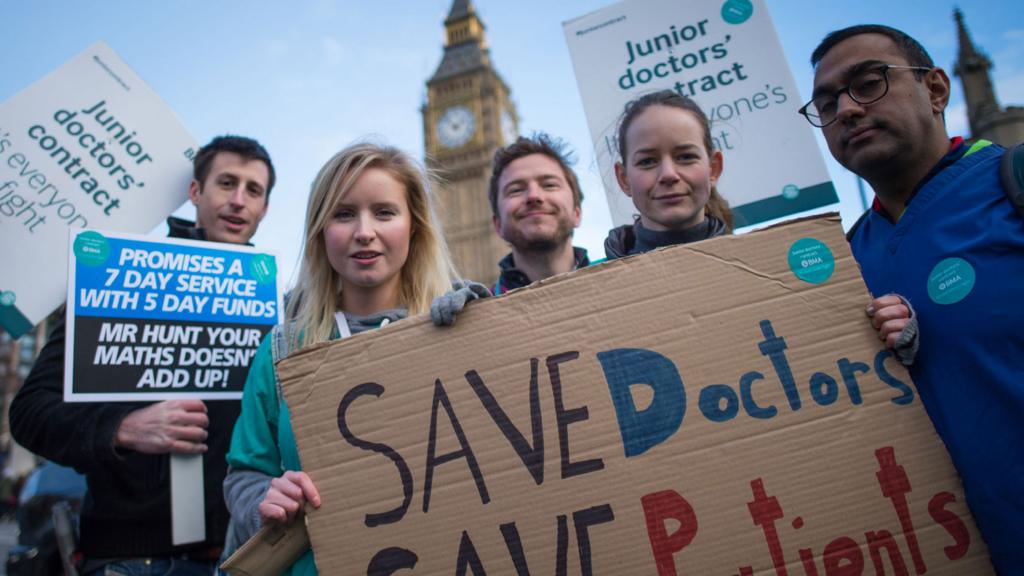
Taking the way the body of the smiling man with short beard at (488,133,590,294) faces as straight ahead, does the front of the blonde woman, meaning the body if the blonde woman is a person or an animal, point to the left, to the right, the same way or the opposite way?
the same way

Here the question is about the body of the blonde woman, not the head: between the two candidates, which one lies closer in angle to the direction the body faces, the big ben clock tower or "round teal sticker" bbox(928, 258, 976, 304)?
the round teal sticker

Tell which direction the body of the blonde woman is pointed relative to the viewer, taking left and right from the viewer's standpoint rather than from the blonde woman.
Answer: facing the viewer

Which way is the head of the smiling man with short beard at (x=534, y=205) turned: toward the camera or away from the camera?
toward the camera

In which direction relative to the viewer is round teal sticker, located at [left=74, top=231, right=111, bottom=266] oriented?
toward the camera

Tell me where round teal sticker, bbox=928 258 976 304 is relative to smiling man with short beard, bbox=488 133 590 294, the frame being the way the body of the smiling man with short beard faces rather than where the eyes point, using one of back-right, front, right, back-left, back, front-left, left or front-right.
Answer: front-left

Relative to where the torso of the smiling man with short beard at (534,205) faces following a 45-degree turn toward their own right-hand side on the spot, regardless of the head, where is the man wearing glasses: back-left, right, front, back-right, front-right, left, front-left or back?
left

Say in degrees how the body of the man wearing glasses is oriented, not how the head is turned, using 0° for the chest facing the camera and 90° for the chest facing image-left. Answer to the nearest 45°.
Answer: approximately 45°

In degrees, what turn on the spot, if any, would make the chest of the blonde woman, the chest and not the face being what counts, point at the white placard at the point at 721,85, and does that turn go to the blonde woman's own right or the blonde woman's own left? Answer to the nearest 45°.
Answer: approximately 90° to the blonde woman's own left

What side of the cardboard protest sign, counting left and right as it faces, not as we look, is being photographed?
front

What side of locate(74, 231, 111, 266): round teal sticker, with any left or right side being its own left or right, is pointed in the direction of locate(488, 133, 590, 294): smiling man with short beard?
left
